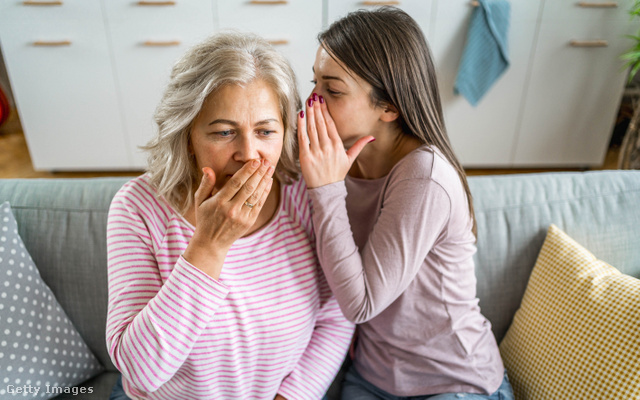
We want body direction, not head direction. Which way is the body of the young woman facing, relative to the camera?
to the viewer's left

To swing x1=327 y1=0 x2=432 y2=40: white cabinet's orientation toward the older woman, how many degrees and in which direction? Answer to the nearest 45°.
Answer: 0° — it already faces them

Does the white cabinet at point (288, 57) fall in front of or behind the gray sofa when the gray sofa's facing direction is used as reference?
behind

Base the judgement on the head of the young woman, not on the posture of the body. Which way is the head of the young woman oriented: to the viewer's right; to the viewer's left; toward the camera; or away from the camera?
to the viewer's left

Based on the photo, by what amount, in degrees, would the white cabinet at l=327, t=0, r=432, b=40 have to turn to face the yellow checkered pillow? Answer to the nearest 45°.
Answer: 0° — it already faces it

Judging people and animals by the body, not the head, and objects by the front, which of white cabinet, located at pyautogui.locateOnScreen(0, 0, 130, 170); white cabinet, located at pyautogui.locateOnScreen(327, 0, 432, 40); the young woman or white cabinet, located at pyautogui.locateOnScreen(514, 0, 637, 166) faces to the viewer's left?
the young woman

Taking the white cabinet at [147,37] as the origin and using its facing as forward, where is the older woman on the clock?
The older woman is roughly at 12 o'clock from the white cabinet.
